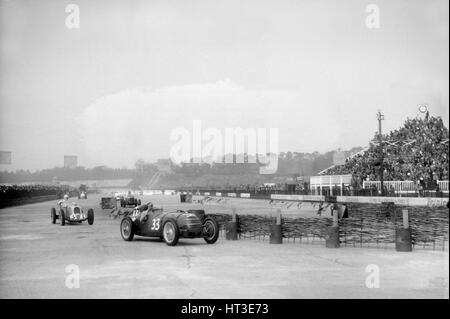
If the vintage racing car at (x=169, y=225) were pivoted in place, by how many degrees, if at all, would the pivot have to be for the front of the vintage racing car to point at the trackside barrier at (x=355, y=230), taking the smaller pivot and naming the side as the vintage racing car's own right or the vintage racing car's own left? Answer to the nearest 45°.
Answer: approximately 45° to the vintage racing car's own left

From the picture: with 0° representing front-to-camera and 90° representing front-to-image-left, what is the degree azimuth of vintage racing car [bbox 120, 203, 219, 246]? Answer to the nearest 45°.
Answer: approximately 315°

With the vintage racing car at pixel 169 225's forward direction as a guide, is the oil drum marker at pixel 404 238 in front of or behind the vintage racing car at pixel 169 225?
in front
